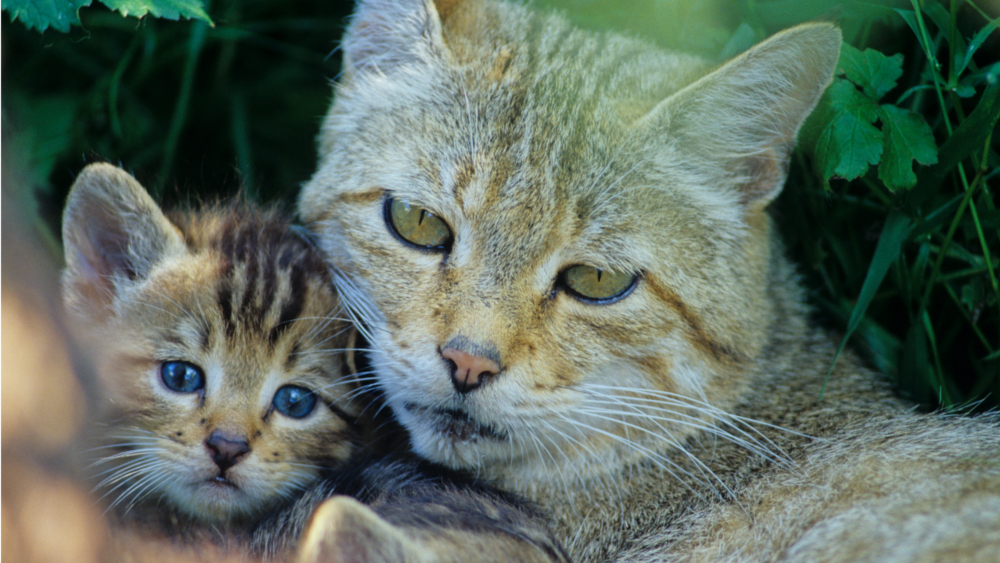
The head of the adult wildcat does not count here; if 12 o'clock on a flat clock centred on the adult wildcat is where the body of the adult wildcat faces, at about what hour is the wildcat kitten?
The wildcat kitten is roughly at 1 o'clock from the adult wildcat.

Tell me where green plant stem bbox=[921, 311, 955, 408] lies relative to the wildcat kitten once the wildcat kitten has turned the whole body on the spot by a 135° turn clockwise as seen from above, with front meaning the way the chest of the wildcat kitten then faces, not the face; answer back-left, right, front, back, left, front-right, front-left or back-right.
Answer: right

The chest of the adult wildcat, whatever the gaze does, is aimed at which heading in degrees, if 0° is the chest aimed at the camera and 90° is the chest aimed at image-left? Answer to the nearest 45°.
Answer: approximately 45°

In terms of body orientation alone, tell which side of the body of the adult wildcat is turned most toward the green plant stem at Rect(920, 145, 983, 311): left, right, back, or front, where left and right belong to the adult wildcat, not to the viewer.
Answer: back

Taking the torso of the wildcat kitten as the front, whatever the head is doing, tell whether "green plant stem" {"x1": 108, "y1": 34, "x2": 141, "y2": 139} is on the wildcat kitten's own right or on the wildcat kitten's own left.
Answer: on the wildcat kitten's own right

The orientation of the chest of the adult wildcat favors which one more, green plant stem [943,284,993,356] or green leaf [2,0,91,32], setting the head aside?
the green leaf

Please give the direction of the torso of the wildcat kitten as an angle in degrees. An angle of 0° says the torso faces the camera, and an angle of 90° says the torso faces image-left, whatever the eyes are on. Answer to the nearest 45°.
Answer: approximately 45°
